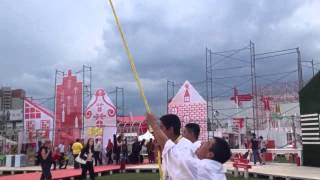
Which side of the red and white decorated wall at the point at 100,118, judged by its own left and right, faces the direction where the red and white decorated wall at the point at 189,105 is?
left

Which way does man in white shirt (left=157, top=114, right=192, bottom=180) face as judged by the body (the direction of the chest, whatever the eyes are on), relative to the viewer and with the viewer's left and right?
facing to the left of the viewer

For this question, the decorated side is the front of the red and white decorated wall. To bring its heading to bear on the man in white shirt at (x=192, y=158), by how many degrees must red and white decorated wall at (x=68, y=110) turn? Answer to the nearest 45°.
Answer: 0° — it already faces them

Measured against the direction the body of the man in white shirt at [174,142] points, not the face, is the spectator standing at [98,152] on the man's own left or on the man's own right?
on the man's own right

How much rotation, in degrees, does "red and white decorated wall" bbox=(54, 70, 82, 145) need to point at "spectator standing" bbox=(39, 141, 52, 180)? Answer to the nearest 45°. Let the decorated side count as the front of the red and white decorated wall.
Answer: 0° — it already faces them

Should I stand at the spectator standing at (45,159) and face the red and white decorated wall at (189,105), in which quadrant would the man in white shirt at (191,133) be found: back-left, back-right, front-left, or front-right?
back-right

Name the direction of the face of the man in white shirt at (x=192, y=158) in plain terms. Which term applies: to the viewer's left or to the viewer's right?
to the viewer's left

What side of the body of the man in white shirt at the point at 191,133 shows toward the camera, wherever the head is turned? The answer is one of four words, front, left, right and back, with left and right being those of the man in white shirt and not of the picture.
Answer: left

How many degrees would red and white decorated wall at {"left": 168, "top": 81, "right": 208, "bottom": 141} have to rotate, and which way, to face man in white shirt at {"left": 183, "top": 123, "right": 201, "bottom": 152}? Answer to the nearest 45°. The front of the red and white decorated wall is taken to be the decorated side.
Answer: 0° — it already faces them

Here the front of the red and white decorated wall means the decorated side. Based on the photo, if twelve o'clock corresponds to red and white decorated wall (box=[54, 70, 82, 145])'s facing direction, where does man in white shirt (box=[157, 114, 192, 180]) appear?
The man in white shirt is roughly at 12 o'clock from the red and white decorated wall.
